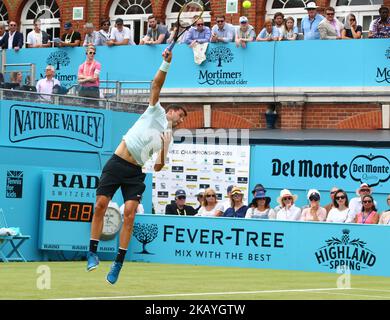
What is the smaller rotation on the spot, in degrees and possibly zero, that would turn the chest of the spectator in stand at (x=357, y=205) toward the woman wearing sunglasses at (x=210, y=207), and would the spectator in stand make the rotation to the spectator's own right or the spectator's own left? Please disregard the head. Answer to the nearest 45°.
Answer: approximately 90° to the spectator's own right

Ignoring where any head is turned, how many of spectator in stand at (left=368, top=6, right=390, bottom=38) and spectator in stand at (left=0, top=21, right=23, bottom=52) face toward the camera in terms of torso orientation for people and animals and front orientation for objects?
2

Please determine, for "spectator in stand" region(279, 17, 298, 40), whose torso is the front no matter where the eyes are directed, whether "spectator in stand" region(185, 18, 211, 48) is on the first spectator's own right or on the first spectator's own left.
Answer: on the first spectator's own right

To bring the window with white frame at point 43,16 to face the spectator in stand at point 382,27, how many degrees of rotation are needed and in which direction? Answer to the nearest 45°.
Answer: approximately 45° to its left

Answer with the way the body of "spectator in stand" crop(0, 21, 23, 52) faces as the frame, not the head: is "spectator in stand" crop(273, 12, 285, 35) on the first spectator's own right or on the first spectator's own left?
on the first spectator's own left

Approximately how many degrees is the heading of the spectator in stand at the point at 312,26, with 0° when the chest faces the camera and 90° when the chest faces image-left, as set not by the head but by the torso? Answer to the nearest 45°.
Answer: approximately 0°

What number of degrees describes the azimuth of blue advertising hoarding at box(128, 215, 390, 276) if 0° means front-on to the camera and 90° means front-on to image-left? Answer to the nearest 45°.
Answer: approximately 0°
